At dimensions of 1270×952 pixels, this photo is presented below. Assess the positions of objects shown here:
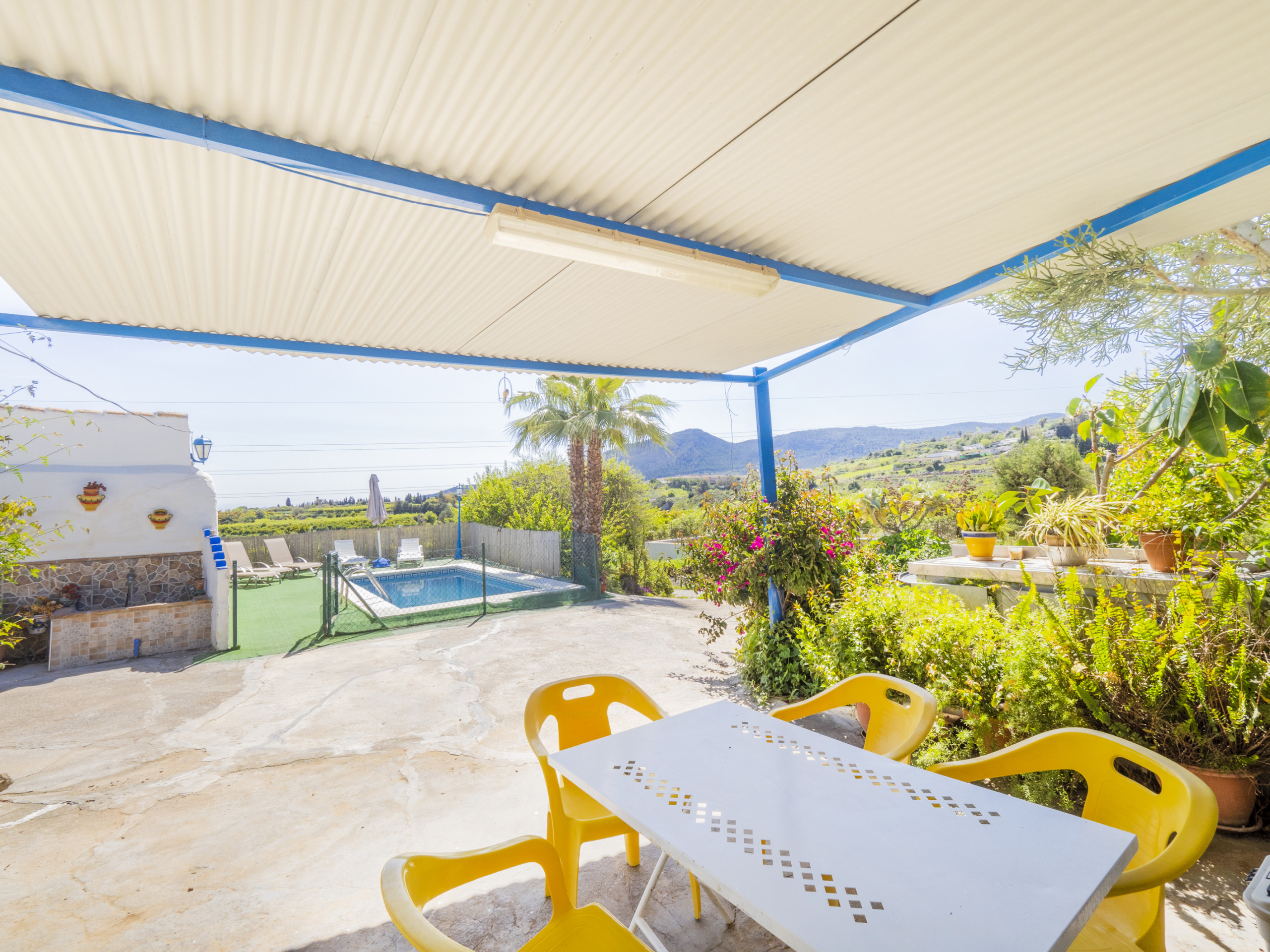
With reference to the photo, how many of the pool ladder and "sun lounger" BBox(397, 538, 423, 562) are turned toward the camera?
1

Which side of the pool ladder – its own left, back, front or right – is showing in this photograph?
right

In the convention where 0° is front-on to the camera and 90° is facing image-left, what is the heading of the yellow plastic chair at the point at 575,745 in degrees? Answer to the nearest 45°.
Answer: approximately 315°

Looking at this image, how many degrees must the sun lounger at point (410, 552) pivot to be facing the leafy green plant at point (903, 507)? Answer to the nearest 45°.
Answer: approximately 45° to its left

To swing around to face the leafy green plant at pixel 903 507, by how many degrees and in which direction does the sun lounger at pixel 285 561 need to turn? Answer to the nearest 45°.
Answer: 0° — it already faces it

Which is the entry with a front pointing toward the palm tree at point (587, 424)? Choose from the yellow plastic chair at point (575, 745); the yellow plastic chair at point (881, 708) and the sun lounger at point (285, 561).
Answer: the sun lounger

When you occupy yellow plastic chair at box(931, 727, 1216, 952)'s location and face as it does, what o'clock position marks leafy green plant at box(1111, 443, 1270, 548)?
The leafy green plant is roughly at 5 o'clock from the yellow plastic chair.

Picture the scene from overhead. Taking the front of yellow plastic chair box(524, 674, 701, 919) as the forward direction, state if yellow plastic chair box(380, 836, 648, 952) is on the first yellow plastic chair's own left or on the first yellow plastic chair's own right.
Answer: on the first yellow plastic chair's own right

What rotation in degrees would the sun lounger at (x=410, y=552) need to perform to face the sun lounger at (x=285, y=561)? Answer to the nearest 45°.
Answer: approximately 90° to its right

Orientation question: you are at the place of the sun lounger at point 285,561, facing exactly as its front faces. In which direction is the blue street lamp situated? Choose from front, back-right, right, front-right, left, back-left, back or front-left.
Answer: front-left

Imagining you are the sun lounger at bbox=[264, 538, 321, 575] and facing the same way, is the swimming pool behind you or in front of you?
in front

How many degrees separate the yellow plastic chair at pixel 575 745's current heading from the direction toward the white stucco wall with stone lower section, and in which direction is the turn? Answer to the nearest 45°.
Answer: approximately 180°
